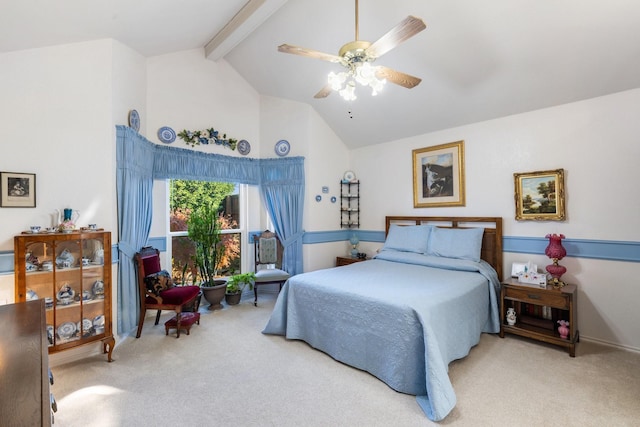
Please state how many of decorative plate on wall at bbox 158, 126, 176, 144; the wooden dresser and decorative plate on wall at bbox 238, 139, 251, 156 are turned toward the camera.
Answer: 2

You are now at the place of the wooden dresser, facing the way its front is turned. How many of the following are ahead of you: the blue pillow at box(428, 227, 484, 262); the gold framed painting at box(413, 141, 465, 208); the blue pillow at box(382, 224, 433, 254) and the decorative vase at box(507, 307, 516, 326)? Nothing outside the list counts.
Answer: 4

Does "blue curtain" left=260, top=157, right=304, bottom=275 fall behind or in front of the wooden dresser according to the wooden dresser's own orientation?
in front

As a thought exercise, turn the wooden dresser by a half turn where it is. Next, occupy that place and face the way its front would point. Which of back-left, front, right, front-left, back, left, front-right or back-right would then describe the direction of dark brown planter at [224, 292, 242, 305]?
back-right

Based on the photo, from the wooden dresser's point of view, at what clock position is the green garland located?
The green garland is roughly at 10 o'clock from the wooden dresser.

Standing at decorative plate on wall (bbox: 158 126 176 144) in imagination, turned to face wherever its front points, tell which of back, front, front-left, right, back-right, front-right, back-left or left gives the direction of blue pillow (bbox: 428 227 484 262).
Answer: front-left

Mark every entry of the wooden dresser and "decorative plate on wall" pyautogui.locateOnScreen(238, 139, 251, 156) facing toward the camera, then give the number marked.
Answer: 1

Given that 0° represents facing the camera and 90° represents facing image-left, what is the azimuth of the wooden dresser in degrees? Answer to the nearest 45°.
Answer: approximately 270°

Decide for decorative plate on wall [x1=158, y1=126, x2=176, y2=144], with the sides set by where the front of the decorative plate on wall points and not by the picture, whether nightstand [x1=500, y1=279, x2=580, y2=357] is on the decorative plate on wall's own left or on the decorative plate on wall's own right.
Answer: on the decorative plate on wall's own left
